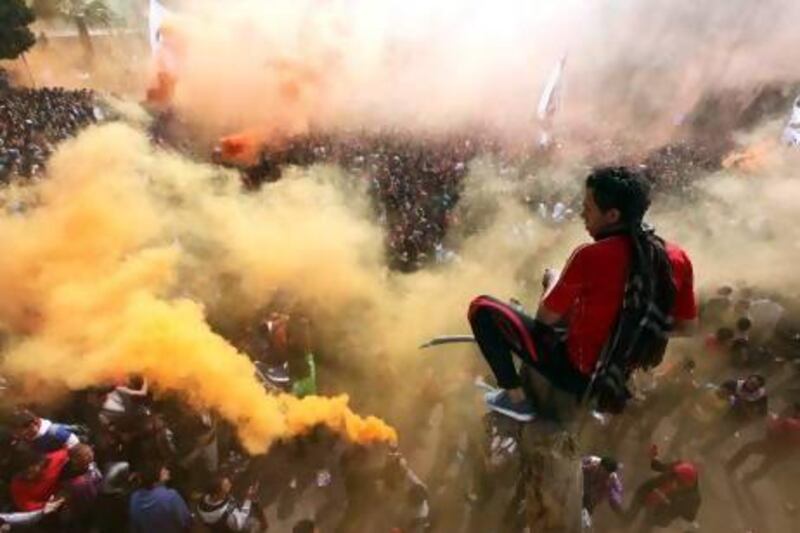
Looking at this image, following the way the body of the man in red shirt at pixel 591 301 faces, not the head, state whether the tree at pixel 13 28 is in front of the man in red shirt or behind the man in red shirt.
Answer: in front

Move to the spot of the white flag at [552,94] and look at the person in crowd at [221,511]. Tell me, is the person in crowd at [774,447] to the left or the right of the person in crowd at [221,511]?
left

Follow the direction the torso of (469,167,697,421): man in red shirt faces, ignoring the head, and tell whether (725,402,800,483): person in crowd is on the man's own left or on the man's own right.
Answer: on the man's own right

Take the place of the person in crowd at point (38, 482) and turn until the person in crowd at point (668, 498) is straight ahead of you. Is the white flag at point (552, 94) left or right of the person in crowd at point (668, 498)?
left

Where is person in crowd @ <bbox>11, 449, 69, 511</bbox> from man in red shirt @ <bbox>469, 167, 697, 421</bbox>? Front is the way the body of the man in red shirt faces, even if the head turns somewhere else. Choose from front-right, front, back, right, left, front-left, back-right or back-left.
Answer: front-left

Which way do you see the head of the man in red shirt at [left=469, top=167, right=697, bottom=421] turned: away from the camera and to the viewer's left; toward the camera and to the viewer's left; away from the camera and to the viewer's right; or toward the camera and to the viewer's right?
away from the camera and to the viewer's left

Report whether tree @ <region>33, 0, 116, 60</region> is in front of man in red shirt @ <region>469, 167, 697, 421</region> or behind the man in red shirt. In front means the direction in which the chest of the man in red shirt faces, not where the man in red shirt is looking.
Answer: in front

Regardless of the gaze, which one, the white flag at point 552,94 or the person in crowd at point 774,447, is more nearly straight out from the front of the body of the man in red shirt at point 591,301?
the white flag

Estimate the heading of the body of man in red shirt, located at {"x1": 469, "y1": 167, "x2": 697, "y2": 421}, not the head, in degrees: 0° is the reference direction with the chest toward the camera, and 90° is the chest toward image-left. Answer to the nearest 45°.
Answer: approximately 135°
